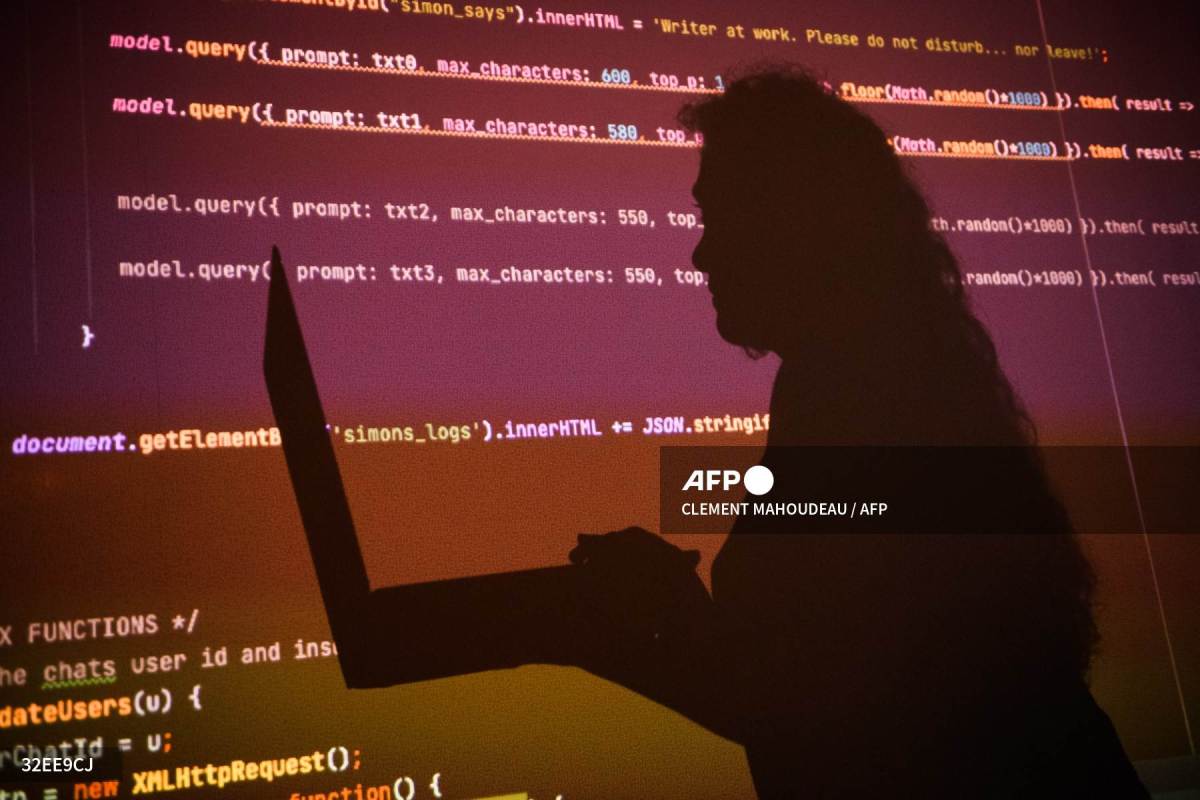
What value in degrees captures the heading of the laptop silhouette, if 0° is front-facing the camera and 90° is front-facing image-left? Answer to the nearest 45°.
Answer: approximately 270°

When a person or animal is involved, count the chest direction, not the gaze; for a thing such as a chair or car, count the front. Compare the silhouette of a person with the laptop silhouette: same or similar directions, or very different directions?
very different directions

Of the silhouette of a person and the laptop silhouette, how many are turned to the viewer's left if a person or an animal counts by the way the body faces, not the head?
1

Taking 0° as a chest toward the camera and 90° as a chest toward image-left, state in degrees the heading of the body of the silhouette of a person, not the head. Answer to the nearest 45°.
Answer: approximately 90°
